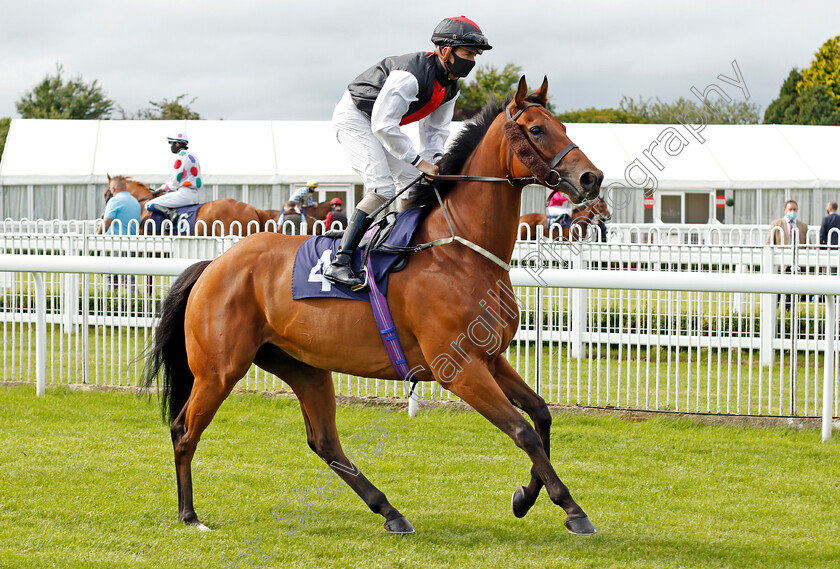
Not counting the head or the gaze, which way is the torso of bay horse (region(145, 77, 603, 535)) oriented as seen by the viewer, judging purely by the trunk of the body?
to the viewer's right

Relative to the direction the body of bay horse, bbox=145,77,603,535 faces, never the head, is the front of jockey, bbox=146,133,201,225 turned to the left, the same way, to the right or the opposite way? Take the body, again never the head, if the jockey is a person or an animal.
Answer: the opposite way

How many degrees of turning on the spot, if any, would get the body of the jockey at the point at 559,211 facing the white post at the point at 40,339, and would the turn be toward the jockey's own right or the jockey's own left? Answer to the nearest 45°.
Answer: approximately 135° to the jockey's own right

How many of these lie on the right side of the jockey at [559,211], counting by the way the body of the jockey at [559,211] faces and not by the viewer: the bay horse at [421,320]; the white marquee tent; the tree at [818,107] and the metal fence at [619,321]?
2

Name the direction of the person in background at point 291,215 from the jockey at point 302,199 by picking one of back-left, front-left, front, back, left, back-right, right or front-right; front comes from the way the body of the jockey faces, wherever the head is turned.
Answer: right

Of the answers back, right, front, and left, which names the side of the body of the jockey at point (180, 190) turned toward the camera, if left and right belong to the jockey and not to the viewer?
left

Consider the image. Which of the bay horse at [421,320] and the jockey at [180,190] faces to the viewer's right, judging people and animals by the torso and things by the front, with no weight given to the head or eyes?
the bay horse

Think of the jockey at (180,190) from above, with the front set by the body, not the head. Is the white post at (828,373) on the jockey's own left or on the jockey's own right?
on the jockey's own left

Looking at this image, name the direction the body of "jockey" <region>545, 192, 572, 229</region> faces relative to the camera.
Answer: to the viewer's right

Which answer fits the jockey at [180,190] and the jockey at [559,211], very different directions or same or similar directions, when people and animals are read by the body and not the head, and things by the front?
very different directions
